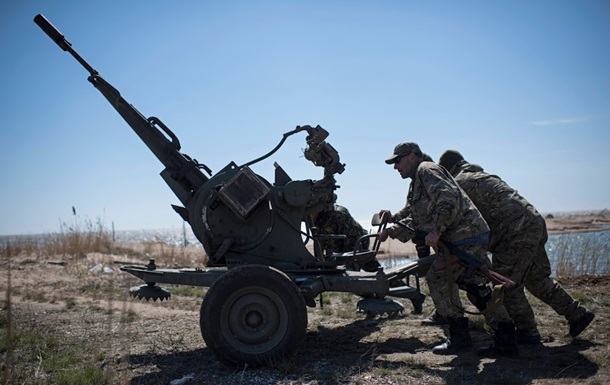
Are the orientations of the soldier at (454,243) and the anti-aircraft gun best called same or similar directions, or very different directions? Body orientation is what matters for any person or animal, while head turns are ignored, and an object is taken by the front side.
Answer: same or similar directions

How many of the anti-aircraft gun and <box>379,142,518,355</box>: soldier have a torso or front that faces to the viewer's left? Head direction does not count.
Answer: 2

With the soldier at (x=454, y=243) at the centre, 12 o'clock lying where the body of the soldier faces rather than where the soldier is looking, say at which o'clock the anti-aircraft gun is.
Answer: The anti-aircraft gun is roughly at 12 o'clock from the soldier.

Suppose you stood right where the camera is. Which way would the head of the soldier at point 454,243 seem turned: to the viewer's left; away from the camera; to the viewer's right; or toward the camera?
to the viewer's left

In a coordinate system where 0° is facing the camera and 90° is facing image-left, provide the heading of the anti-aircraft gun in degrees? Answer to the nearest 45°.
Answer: approximately 90°

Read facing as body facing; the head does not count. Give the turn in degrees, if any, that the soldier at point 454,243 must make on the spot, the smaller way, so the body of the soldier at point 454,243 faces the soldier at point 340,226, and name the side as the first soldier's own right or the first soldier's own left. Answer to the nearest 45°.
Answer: approximately 45° to the first soldier's own right

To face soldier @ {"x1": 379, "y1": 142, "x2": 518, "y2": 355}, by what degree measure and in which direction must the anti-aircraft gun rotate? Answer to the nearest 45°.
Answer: approximately 135° to its left

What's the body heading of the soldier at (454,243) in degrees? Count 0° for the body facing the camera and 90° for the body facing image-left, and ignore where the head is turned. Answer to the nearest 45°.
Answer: approximately 90°

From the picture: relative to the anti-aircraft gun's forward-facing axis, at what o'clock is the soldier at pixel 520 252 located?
The soldier is roughly at 6 o'clock from the anti-aircraft gun.
